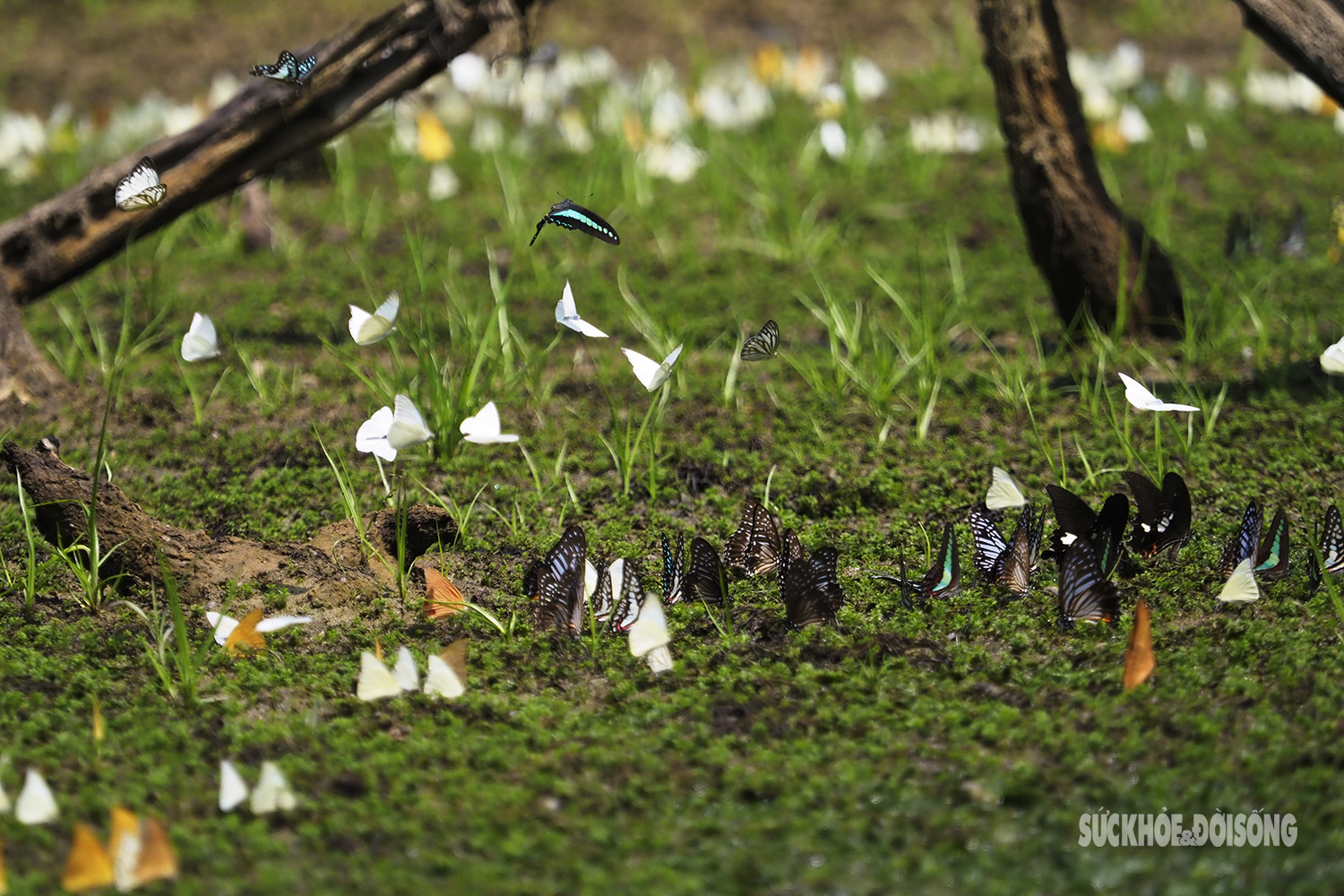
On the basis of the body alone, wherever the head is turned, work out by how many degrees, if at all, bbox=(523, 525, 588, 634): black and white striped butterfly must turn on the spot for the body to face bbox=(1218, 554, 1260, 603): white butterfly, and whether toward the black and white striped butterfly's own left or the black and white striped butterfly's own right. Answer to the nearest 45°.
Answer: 0° — it already faces it

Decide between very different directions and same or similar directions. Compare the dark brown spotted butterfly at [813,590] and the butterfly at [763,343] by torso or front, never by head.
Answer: very different directions

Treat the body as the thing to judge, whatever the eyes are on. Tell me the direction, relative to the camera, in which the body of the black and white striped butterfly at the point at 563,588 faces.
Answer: to the viewer's right

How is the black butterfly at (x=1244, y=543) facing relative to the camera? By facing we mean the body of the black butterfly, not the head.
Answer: to the viewer's right
